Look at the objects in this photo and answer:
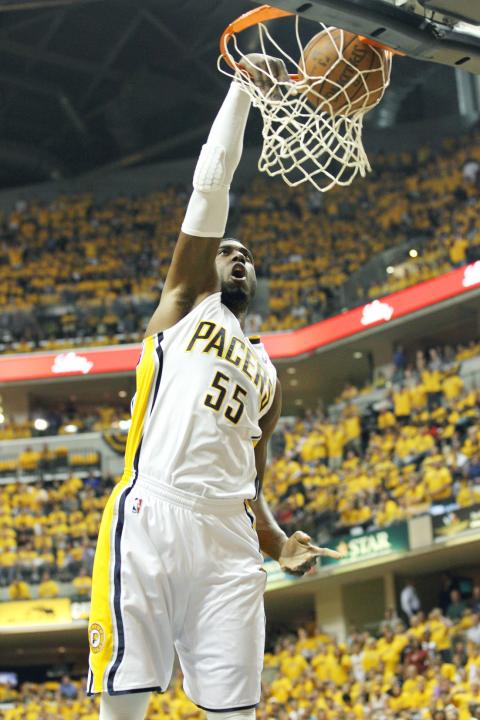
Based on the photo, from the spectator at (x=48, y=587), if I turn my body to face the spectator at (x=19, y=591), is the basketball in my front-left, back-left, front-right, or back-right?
back-left

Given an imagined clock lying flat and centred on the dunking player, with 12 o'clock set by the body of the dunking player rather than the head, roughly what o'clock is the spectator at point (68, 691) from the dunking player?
The spectator is roughly at 7 o'clock from the dunking player.

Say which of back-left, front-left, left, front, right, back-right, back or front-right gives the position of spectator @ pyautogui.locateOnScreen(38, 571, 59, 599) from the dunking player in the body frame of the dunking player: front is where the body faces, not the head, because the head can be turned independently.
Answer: back-left

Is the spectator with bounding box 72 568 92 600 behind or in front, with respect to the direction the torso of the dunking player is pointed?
behind

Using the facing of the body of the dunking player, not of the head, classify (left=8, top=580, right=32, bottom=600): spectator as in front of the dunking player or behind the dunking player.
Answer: behind
